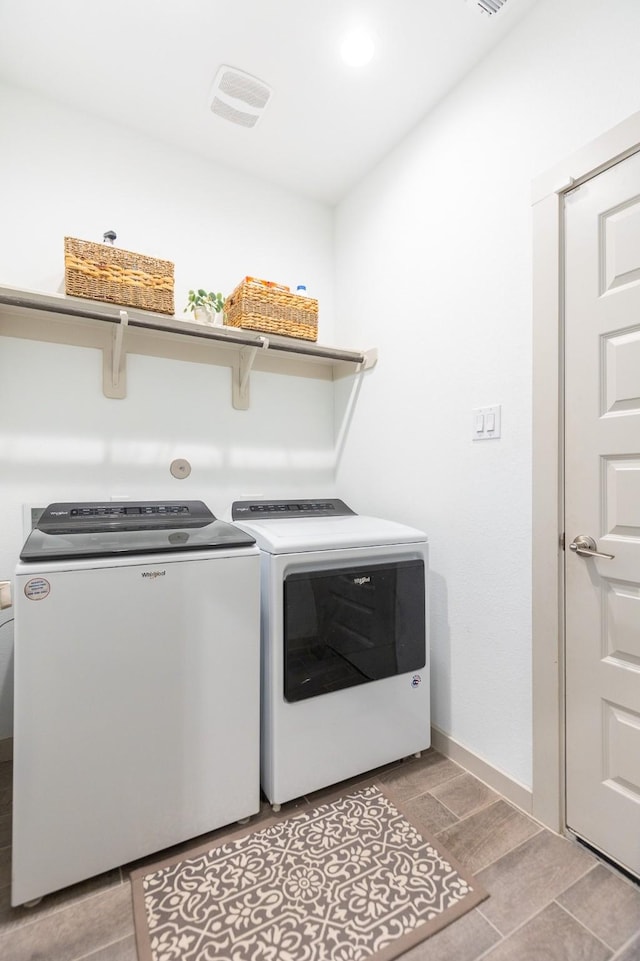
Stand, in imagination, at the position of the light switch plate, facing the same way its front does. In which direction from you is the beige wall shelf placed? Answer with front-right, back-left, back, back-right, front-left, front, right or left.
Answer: front-right

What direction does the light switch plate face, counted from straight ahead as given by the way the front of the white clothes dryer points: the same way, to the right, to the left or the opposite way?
to the right

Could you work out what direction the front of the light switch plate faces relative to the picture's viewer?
facing the viewer and to the left of the viewer

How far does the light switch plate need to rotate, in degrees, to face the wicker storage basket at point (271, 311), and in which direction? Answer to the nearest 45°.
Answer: approximately 45° to its right

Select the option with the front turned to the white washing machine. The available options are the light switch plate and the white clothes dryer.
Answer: the light switch plate

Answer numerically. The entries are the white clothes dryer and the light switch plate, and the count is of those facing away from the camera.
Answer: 0

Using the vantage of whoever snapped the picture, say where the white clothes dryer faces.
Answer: facing the viewer and to the right of the viewer

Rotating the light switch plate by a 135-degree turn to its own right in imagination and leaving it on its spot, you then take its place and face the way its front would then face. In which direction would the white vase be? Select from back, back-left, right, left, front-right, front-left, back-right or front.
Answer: left

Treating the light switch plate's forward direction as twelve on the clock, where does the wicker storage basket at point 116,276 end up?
The wicker storage basket is roughly at 1 o'clock from the light switch plate.

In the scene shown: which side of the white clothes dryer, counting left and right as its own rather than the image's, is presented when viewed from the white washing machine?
right

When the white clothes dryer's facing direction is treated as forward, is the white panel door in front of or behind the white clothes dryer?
in front

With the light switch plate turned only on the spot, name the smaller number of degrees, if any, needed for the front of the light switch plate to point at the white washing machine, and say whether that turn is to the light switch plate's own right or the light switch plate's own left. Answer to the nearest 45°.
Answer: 0° — it already faces it
